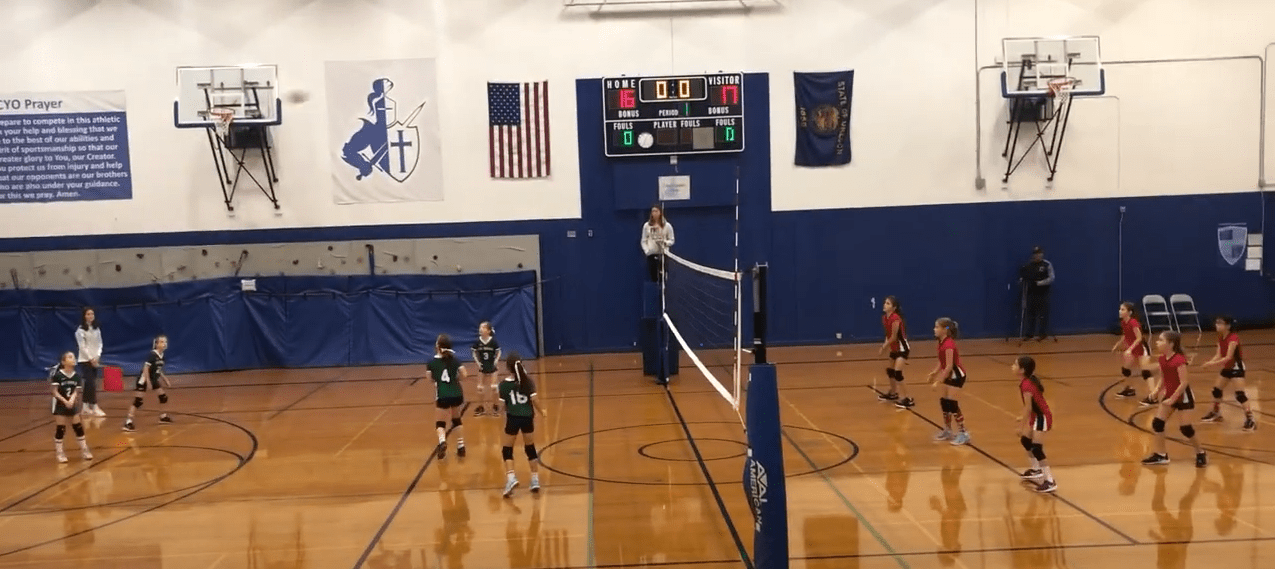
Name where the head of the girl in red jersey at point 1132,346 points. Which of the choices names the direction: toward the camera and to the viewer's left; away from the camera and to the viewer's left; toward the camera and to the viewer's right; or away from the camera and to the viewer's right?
toward the camera and to the viewer's left

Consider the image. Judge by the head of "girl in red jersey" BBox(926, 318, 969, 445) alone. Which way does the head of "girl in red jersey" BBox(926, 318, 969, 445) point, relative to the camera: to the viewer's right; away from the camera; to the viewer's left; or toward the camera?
to the viewer's left

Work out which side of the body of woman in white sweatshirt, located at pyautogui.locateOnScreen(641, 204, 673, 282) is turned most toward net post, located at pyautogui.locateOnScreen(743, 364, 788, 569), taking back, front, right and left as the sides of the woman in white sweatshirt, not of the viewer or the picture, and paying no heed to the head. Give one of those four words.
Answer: front

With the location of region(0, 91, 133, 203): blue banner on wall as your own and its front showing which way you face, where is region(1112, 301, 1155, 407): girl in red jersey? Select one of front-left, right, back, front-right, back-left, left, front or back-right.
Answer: front-left

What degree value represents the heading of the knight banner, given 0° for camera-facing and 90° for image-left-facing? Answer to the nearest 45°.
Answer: approximately 0°

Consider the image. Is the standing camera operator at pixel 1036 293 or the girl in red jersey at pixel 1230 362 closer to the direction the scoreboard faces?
the girl in red jersey

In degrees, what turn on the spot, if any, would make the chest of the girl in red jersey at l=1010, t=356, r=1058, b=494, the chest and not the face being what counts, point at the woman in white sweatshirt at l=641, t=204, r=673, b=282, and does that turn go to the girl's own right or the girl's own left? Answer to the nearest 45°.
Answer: approximately 45° to the girl's own right

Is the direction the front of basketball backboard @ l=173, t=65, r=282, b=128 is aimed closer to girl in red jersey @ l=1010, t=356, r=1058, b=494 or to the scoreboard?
the girl in red jersey

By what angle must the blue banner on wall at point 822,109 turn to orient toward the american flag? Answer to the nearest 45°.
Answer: approximately 90° to its right

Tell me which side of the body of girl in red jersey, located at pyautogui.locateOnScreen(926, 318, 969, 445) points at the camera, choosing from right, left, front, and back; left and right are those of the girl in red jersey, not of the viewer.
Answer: left

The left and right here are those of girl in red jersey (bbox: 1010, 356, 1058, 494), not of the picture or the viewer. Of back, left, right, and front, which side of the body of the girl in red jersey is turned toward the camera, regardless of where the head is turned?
left

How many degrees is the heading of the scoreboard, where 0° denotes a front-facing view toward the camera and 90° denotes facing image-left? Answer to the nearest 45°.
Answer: approximately 0°

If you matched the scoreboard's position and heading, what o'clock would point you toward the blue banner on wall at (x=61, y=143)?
The blue banner on wall is roughly at 3 o'clock from the scoreboard.

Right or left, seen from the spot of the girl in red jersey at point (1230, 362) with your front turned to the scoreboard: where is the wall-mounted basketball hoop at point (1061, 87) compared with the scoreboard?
right
